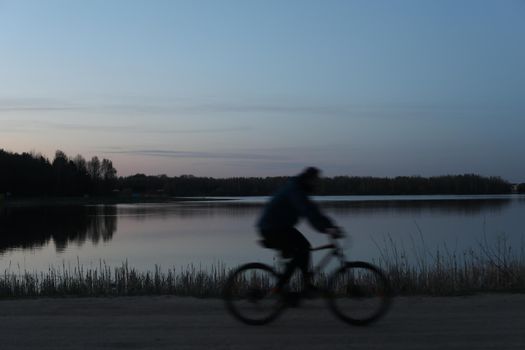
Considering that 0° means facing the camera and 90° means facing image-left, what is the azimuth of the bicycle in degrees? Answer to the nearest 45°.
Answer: approximately 270°

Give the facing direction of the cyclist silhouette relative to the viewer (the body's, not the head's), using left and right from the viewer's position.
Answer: facing to the right of the viewer
